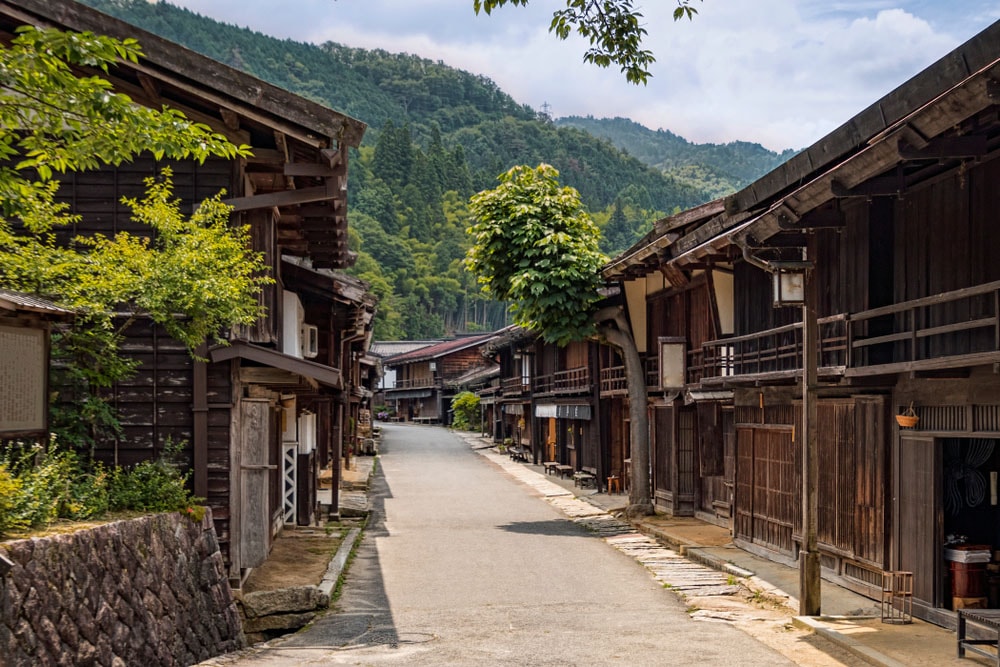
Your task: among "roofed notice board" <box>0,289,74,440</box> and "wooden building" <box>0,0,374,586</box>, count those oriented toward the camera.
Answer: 1

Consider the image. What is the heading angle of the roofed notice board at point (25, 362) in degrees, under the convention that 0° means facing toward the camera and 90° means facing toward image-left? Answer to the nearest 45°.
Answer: approximately 0°

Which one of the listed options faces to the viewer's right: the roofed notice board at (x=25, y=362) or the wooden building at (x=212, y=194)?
the wooden building at (x=212, y=194)

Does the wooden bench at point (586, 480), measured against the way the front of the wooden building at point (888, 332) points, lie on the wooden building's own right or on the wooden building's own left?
on the wooden building's own right

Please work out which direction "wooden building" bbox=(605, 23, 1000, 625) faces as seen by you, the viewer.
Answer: facing the viewer and to the left of the viewer

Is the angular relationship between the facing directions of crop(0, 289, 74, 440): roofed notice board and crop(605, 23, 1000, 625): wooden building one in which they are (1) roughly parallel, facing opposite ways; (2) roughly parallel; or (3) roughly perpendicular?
roughly perpendicular

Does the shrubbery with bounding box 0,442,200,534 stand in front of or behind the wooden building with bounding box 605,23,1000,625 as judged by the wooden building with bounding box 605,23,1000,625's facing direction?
in front

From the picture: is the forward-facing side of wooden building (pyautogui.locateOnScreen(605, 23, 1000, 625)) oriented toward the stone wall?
yes

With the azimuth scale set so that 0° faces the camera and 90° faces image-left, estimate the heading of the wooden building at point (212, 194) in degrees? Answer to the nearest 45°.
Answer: approximately 270°

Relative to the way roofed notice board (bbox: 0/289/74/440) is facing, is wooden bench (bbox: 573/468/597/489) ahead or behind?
behind

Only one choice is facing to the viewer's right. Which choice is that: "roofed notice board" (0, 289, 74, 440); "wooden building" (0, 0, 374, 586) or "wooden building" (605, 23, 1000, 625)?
"wooden building" (0, 0, 374, 586)
